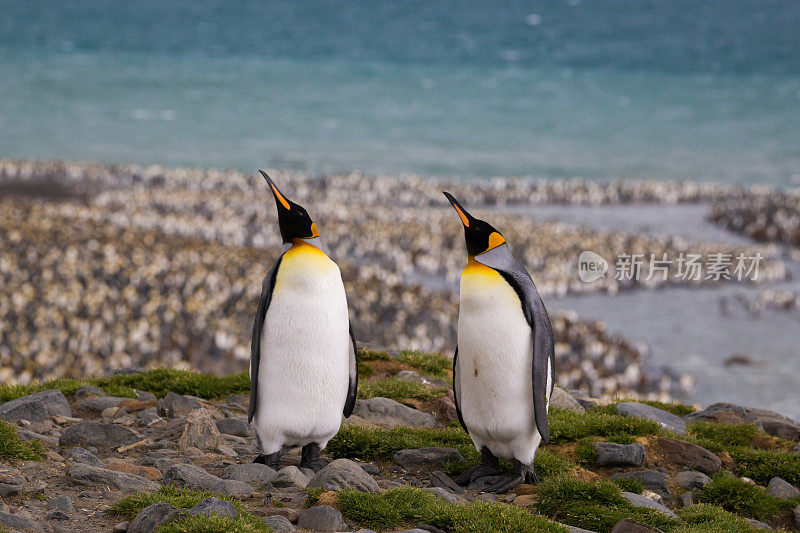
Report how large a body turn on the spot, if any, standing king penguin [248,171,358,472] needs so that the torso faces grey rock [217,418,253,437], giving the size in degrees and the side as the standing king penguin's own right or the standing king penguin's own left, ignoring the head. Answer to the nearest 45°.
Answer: approximately 180°

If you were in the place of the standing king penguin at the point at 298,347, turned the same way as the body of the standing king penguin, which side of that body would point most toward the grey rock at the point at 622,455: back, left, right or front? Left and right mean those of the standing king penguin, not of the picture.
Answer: left

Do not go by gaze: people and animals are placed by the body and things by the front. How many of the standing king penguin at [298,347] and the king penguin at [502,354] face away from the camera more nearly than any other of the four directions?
0

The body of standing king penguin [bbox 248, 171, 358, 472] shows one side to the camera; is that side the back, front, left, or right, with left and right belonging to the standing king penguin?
front

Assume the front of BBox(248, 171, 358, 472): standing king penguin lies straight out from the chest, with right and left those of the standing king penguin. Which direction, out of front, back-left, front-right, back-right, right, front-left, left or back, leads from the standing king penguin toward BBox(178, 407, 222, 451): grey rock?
back-right

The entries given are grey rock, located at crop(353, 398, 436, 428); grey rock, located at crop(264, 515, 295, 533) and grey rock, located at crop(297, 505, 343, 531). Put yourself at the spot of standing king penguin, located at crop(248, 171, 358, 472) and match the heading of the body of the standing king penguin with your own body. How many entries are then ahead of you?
2

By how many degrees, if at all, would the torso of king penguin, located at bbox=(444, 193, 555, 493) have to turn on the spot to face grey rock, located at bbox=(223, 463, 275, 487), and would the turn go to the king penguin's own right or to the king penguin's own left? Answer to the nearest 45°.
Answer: approximately 45° to the king penguin's own right

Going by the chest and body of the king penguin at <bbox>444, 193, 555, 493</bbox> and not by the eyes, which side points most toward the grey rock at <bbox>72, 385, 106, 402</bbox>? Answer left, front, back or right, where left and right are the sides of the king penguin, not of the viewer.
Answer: right

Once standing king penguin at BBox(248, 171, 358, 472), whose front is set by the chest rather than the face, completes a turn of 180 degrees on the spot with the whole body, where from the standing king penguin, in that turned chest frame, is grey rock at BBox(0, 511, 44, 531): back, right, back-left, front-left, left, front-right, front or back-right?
back-left

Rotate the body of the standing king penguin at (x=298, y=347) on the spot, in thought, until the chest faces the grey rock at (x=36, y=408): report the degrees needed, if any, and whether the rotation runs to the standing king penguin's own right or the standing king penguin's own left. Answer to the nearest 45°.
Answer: approximately 135° to the standing king penguin's own right

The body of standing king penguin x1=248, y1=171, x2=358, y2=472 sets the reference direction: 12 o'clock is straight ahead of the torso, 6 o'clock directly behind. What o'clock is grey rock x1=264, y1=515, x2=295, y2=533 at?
The grey rock is roughly at 12 o'clock from the standing king penguin.

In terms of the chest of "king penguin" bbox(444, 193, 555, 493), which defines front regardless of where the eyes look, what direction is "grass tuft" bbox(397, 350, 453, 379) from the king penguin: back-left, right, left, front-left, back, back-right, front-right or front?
back-right

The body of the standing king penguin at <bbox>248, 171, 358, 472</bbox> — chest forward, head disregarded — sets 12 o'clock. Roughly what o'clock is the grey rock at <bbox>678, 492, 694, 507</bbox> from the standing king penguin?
The grey rock is roughly at 9 o'clock from the standing king penguin.

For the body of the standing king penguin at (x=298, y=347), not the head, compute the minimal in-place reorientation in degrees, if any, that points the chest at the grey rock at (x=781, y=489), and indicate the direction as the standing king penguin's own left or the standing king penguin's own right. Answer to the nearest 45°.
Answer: approximately 90° to the standing king penguin's own left

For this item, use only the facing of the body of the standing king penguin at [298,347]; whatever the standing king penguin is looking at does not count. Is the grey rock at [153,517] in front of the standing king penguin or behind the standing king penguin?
in front

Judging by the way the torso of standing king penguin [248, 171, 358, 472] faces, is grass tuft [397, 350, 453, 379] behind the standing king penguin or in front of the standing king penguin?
behind
